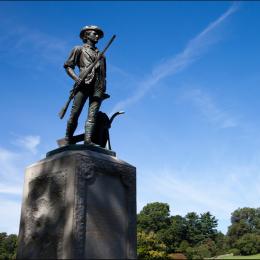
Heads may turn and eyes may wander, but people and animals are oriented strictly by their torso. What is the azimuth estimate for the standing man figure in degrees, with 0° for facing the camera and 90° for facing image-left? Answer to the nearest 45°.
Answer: approximately 315°
